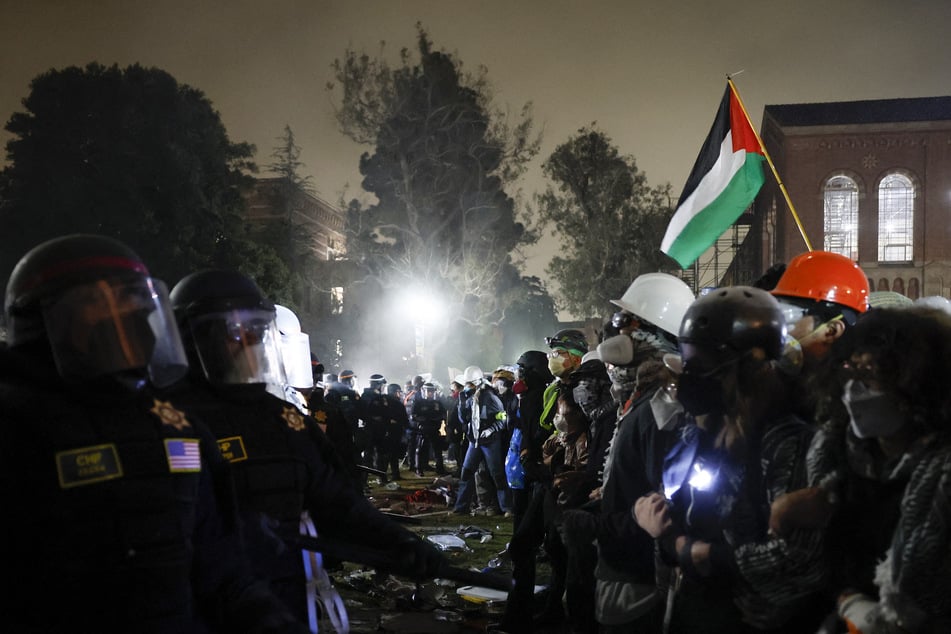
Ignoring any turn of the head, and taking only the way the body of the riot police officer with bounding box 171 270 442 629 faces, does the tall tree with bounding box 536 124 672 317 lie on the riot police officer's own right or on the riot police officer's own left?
on the riot police officer's own left

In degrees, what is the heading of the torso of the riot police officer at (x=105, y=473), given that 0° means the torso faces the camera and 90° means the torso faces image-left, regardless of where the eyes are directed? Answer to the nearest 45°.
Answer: approximately 315°

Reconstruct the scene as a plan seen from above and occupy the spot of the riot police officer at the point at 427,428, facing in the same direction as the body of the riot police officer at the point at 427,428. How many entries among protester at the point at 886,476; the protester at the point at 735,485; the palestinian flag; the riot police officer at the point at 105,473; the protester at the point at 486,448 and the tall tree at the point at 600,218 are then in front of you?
5

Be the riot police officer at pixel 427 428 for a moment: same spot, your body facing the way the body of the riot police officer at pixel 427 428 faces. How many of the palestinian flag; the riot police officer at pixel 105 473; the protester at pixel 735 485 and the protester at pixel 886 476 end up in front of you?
4

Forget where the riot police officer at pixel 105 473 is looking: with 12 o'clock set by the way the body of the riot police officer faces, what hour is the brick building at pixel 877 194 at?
The brick building is roughly at 9 o'clock from the riot police officer.

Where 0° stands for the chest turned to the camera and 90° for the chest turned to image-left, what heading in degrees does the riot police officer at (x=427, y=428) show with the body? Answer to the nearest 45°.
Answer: approximately 0°

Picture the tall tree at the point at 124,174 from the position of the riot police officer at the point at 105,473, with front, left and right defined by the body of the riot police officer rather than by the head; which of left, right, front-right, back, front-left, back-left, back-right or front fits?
back-left

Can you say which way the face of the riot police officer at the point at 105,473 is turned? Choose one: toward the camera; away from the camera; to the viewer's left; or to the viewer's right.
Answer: to the viewer's right

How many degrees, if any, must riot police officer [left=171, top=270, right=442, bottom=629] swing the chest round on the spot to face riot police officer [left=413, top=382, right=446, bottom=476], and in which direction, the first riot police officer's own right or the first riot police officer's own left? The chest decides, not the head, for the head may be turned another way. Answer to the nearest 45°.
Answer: approximately 135° to the first riot police officer's own left
